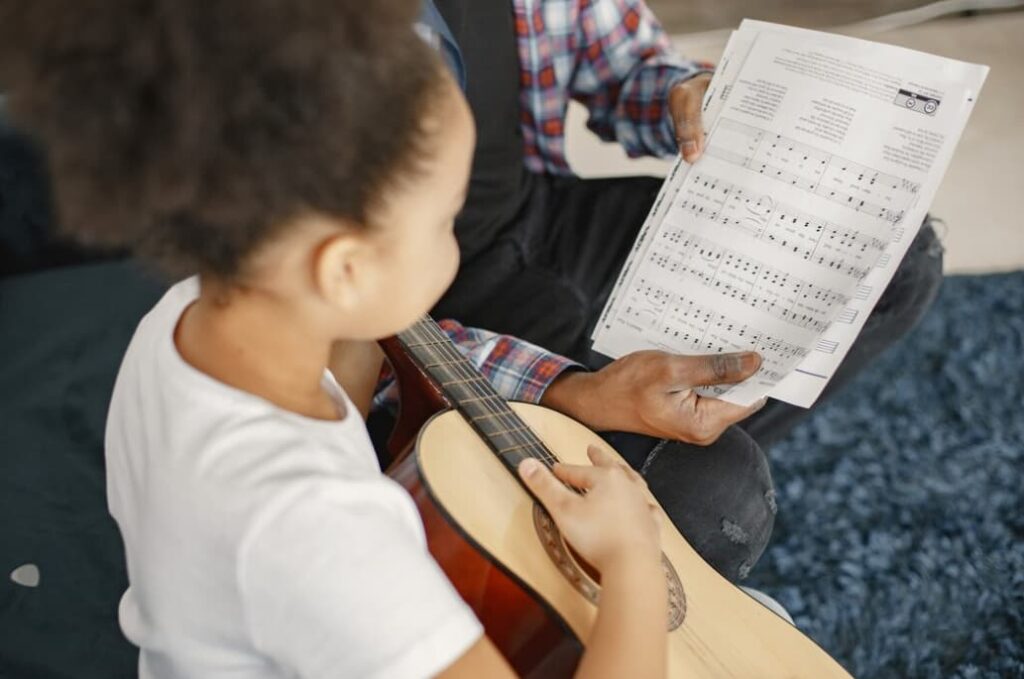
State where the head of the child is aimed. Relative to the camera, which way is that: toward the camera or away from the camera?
away from the camera

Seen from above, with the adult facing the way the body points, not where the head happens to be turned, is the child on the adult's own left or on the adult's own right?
on the adult's own right

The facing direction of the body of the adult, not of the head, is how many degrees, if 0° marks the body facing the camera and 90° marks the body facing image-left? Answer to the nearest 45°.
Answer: approximately 315°

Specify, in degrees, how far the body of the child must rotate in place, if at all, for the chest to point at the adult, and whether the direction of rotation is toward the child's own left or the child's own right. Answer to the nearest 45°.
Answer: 0° — they already face them

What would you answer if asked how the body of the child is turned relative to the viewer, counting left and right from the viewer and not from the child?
facing away from the viewer and to the right of the viewer
